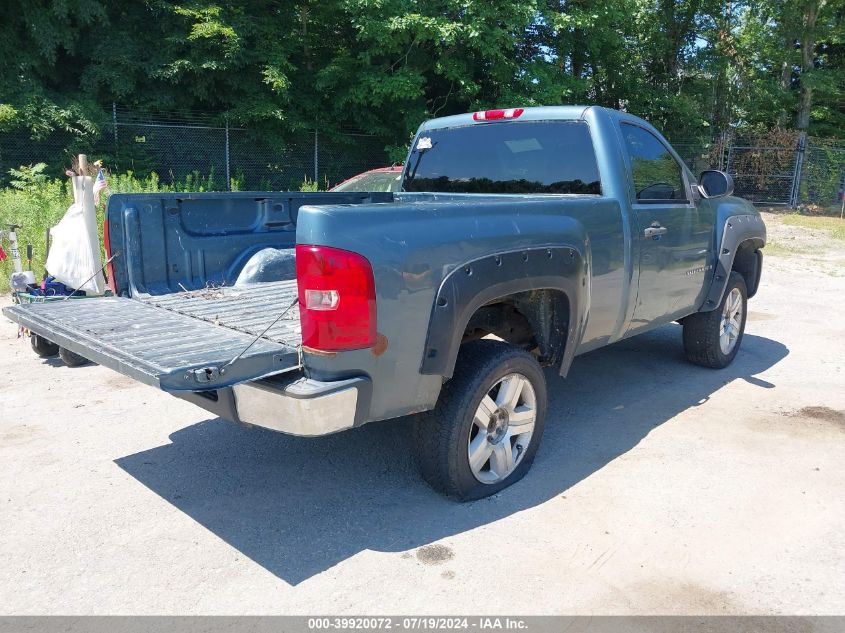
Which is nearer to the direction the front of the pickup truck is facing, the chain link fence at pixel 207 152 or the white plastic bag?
the chain link fence

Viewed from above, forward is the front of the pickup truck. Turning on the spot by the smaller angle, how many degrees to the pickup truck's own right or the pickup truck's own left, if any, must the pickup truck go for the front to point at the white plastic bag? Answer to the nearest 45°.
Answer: approximately 90° to the pickup truck's own left

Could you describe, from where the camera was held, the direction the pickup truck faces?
facing away from the viewer and to the right of the viewer

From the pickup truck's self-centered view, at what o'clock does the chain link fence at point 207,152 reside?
The chain link fence is roughly at 10 o'clock from the pickup truck.
